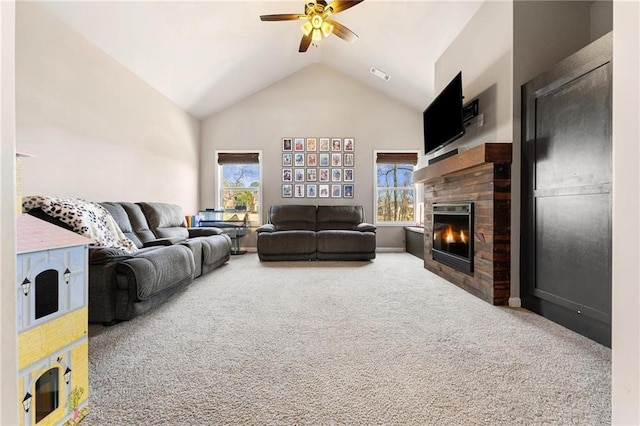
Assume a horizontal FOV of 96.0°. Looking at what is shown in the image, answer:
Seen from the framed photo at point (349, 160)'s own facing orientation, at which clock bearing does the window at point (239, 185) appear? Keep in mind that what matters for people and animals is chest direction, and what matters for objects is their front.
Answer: The window is roughly at 3 o'clock from the framed photo.

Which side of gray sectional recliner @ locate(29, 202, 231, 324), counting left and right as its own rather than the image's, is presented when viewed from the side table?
left

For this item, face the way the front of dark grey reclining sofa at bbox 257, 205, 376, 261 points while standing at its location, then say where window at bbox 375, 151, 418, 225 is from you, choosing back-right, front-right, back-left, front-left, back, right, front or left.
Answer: back-left

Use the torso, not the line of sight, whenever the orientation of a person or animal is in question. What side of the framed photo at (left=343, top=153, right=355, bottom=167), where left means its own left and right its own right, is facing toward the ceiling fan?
front

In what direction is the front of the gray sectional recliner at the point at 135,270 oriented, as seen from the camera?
facing the viewer and to the right of the viewer

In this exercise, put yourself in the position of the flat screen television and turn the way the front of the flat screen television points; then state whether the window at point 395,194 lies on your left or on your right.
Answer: on your right

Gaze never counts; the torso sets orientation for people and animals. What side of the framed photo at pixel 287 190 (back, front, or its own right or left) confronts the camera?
front

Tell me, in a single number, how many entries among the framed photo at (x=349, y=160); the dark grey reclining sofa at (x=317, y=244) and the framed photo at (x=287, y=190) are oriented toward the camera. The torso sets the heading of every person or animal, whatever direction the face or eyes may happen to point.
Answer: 3

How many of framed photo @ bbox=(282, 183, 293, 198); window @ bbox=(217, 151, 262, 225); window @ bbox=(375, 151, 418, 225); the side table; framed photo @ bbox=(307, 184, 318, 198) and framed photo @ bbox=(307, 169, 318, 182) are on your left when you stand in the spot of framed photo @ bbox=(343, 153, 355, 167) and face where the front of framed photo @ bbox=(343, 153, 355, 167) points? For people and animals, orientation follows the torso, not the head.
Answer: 1

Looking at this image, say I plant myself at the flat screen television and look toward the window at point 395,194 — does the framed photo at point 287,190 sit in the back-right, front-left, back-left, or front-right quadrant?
front-left

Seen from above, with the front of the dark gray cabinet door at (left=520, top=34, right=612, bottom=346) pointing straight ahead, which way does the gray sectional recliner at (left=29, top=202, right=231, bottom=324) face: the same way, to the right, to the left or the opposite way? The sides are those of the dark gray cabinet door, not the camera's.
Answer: the opposite way

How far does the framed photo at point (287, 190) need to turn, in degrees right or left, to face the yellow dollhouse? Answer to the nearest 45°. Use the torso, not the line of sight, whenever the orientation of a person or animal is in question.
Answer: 0° — it already faces it

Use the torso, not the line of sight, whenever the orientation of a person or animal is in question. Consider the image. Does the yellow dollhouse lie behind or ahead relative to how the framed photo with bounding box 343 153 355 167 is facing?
ahead

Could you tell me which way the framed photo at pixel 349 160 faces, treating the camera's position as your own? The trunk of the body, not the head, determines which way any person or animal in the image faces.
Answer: facing the viewer

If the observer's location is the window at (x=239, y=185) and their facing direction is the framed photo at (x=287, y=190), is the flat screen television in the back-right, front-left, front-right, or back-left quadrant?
front-right

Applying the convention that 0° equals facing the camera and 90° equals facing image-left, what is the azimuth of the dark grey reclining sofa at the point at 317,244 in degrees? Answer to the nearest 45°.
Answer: approximately 0°

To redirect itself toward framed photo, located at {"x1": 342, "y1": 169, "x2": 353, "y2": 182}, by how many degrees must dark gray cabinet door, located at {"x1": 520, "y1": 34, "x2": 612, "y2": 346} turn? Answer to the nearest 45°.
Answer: approximately 90° to its right

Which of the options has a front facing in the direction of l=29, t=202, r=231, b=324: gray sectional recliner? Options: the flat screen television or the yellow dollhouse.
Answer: the flat screen television
